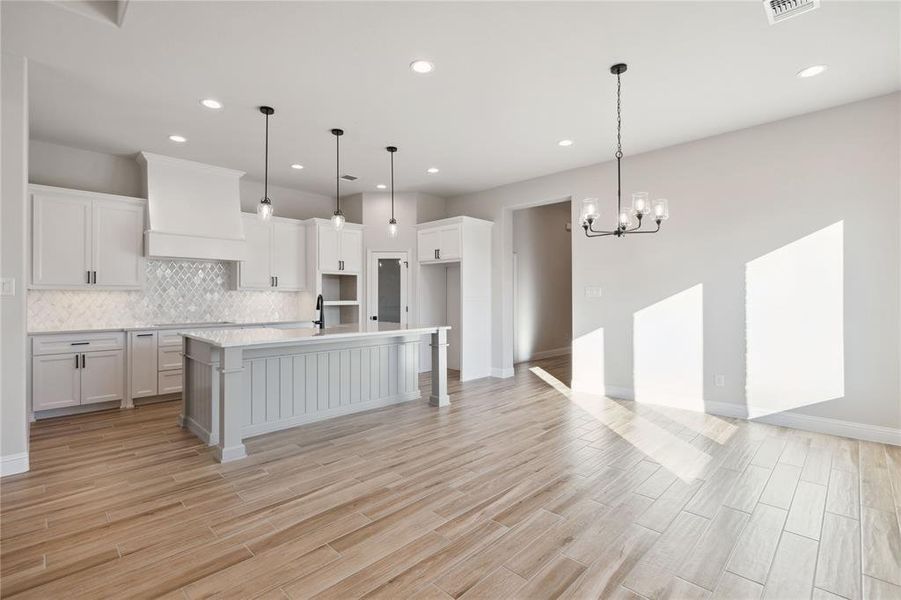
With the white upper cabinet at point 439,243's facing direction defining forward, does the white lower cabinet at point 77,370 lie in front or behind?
in front

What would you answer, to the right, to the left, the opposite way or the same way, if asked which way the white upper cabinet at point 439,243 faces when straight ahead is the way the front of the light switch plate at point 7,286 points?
to the right

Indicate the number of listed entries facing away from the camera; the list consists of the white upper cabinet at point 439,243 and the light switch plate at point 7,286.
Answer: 0

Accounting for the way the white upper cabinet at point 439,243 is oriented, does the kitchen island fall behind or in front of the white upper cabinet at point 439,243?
in front

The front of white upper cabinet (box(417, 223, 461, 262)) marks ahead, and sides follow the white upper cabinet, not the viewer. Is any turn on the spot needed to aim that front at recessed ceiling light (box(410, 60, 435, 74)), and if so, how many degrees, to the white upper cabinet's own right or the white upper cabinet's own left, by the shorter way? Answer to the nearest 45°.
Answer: approximately 45° to the white upper cabinet's own left

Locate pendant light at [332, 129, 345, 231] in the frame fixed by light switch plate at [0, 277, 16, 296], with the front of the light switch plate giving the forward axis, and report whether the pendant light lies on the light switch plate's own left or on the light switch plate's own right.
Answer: on the light switch plate's own left

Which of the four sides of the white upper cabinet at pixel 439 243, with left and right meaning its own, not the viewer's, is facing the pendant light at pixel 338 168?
front

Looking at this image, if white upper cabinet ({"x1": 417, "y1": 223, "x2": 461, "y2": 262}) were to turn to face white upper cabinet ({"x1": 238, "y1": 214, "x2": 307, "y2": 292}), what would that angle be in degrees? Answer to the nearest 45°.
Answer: approximately 45° to its right

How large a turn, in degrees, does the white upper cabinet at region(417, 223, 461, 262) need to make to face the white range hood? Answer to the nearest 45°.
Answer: approximately 45° to its right

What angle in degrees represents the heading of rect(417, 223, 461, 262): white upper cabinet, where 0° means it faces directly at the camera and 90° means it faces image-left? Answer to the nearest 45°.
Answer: approximately 45°
